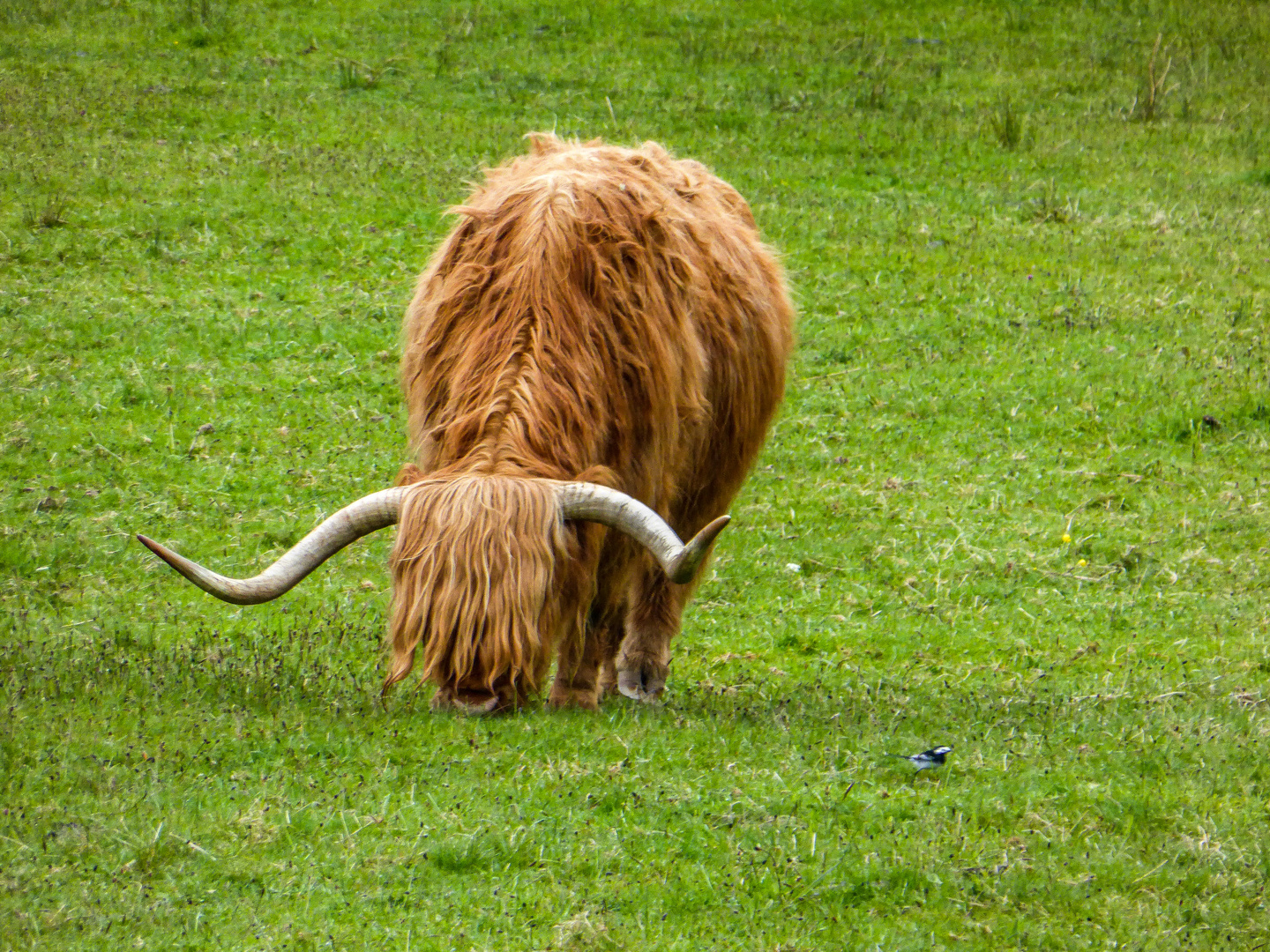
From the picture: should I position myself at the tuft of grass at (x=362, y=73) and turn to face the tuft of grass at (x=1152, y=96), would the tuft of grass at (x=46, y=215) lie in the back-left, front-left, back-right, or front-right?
back-right

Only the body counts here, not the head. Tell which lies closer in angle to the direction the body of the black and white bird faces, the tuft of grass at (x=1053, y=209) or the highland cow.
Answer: the tuft of grass

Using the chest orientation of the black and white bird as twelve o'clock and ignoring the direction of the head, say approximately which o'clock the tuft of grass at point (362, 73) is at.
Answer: The tuft of grass is roughly at 8 o'clock from the black and white bird.

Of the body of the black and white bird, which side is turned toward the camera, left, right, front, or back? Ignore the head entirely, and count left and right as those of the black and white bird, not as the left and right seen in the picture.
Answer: right

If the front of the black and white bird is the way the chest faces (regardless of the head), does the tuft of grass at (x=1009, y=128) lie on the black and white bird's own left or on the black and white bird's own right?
on the black and white bird's own left

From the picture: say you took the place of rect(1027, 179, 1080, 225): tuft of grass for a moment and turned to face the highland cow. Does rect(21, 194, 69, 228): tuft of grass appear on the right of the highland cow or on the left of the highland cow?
right

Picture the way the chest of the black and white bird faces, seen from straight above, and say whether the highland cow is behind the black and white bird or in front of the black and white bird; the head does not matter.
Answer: behind

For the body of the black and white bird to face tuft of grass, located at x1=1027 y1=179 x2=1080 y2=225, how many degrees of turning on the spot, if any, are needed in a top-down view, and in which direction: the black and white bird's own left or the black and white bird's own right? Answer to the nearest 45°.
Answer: approximately 90° to the black and white bird's own left
